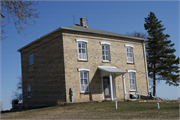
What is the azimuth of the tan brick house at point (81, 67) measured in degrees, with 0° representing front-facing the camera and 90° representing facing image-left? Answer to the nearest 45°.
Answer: approximately 315°
